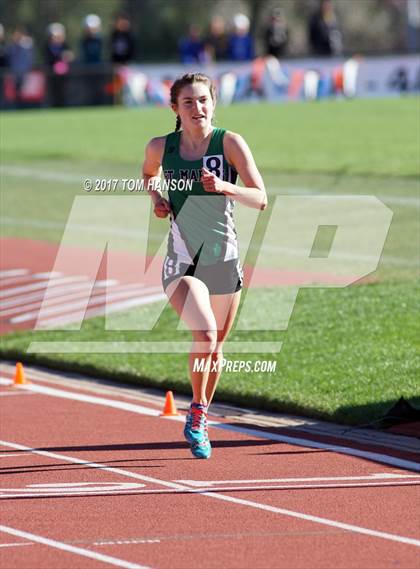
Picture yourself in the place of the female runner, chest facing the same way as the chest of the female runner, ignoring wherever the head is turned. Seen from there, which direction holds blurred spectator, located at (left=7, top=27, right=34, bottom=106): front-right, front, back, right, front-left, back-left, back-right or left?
back

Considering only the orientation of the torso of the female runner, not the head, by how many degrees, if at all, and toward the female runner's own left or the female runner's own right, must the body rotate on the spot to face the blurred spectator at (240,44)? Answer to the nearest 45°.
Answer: approximately 180°

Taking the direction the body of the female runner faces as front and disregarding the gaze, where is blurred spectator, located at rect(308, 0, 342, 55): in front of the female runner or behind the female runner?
behind

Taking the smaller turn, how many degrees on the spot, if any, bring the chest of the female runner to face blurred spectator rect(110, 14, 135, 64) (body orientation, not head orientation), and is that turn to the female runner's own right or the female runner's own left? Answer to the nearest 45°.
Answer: approximately 180°

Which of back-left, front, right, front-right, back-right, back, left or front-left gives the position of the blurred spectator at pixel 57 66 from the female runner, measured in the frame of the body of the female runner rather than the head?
back

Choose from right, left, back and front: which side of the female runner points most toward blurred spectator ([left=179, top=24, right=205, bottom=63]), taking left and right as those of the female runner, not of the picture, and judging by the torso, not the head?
back

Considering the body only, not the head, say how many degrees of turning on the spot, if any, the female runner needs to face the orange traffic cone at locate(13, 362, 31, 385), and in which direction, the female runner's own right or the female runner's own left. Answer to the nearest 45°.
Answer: approximately 135° to the female runner's own right

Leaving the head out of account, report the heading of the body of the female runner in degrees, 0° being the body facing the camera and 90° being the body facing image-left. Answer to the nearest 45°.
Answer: approximately 0°

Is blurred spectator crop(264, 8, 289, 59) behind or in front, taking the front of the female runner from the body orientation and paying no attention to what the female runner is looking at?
behind

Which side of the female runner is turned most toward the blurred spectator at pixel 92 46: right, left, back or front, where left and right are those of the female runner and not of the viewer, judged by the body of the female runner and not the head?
back
